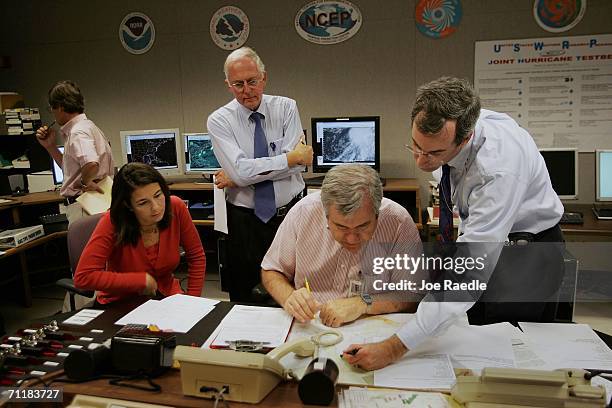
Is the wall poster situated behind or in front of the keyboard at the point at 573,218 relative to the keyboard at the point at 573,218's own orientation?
behind

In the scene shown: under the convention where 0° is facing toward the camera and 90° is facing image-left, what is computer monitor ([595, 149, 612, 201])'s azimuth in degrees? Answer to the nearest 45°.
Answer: approximately 0°

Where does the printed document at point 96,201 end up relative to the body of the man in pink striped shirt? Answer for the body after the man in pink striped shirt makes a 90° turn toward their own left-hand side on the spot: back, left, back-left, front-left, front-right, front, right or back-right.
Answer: back-left

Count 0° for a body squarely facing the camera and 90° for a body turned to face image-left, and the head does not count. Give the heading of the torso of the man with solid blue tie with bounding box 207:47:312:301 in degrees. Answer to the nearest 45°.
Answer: approximately 0°

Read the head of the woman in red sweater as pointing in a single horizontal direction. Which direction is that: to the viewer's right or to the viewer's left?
to the viewer's right

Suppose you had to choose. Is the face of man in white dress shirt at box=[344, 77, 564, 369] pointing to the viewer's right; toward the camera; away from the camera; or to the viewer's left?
to the viewer's left
